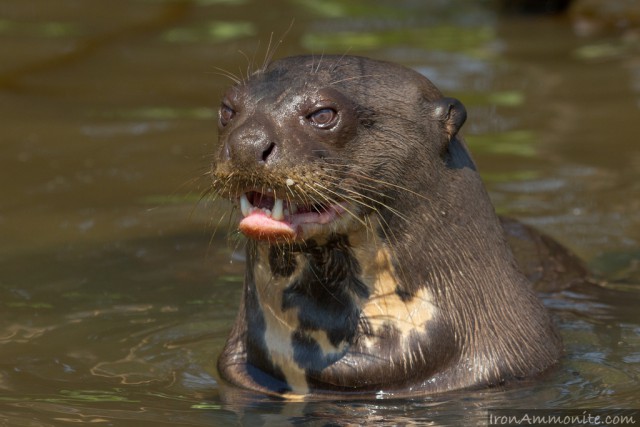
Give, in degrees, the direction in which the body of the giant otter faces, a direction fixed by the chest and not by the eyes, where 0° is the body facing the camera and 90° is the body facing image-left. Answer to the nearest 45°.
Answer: approximately 45°
